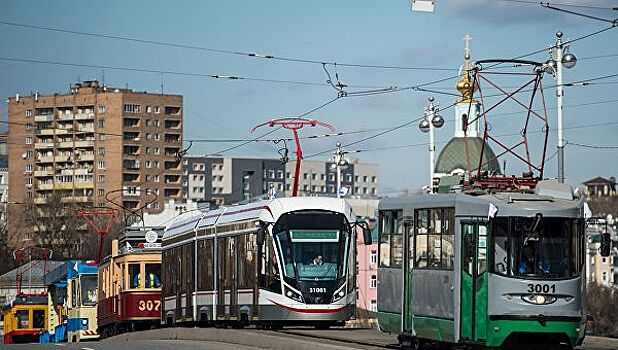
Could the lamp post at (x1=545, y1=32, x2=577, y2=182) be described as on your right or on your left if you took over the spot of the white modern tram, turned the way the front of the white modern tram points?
on your left

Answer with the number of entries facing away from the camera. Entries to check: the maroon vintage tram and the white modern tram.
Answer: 0

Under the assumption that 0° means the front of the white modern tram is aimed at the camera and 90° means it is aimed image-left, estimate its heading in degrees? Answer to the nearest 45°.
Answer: approximately 315°

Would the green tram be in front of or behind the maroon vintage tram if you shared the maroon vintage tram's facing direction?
in front

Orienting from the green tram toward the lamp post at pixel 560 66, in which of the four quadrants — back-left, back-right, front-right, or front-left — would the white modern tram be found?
front-left

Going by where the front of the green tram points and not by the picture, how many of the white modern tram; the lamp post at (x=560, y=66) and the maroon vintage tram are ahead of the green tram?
0

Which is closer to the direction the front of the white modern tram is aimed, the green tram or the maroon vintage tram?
the green tram

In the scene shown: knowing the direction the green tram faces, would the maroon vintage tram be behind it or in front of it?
behind

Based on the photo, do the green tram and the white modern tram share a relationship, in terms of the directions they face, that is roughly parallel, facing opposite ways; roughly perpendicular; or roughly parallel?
roughly parallel

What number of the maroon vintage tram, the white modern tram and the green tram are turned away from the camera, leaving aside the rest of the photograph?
0

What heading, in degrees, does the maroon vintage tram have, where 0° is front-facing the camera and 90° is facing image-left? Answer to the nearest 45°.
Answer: approximately 315°

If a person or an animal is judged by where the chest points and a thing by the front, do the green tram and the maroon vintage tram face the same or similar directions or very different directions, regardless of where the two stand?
same or similar directions

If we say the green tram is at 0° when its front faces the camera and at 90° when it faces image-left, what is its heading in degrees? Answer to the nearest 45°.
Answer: approximately 315°

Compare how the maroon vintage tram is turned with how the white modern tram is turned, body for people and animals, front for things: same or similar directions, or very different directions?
same or similar directions
